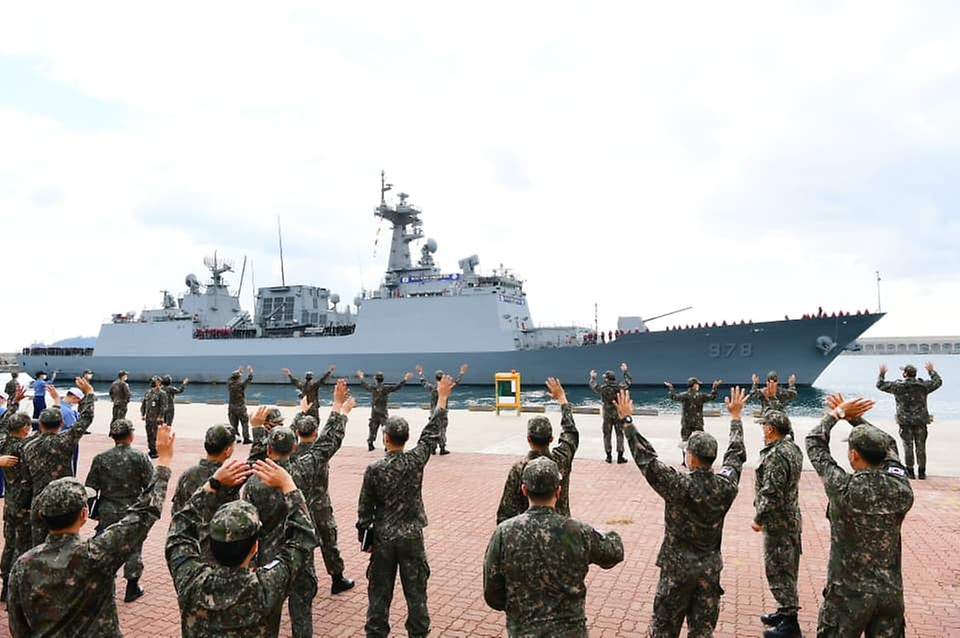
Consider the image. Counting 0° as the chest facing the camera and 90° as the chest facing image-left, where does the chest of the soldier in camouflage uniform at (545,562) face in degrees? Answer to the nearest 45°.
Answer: approximately 180°

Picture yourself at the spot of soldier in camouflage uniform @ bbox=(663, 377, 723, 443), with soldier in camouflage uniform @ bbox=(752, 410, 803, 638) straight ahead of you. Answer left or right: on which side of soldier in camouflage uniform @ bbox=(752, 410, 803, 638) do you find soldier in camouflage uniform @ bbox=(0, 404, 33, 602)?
right

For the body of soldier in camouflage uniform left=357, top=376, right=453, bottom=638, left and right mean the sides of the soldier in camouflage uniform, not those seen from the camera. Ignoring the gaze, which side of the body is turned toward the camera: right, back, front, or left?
back

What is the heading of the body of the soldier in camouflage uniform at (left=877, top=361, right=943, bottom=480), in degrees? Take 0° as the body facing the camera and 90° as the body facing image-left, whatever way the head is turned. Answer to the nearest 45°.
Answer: approximately 180°

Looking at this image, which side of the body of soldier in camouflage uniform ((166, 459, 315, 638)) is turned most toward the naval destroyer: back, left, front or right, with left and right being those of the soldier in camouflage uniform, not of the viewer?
front

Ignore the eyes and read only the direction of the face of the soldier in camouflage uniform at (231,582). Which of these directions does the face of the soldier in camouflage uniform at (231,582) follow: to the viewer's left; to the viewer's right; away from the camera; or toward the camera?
away from the camera

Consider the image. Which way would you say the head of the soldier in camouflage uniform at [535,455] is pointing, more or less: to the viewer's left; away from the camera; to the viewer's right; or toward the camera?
away from the camera

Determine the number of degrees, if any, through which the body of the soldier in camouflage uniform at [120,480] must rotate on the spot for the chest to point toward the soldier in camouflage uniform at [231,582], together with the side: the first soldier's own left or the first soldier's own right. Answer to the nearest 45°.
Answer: approximately 180°

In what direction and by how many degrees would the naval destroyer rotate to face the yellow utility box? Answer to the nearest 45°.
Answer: approximately 90° to its right

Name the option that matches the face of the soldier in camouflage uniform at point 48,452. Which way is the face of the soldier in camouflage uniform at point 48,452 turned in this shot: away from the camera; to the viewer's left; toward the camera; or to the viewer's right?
away from the camera

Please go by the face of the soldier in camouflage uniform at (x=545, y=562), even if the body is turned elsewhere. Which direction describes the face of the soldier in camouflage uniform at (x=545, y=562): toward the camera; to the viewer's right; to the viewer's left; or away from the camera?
away from the camera

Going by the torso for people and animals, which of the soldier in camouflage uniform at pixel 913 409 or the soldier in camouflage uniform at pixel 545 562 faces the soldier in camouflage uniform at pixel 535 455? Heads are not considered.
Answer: the soldier in camouflage uniform at pixel 545 562

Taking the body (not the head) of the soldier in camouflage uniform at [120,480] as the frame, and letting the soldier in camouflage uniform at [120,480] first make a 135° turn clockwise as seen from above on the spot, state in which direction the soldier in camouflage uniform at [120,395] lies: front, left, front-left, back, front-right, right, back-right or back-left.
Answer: back-left

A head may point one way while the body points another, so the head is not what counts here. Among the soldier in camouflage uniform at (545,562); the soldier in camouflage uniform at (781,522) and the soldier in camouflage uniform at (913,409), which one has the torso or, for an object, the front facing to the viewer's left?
the soldier in camouflage uniform at (781,522)
